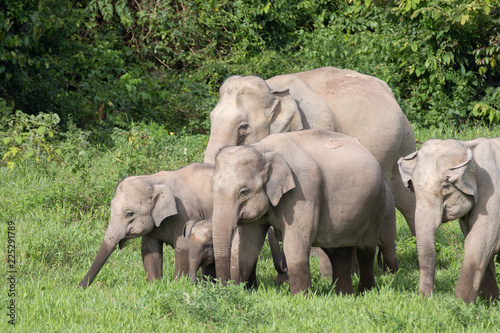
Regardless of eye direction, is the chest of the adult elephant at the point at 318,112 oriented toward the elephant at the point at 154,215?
yes

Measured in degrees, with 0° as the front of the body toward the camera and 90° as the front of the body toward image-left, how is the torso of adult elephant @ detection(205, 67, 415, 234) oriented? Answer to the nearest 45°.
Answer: approximately 45°

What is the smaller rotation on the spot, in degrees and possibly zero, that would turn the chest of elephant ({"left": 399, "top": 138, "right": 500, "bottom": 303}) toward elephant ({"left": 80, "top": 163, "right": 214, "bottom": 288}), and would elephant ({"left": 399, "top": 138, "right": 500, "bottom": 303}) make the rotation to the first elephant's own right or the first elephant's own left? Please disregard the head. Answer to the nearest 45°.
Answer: approximately 45° to the first elephant's own right

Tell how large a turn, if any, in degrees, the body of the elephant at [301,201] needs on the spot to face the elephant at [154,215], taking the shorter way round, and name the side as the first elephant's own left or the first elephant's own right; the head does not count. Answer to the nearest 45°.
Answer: approximately 45° to the first elephant's own right

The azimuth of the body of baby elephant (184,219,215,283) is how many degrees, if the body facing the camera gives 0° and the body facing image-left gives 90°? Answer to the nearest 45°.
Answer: approximately 45°

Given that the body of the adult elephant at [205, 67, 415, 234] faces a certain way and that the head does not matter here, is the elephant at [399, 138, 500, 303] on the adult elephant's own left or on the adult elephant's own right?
on the adult elephant's own left

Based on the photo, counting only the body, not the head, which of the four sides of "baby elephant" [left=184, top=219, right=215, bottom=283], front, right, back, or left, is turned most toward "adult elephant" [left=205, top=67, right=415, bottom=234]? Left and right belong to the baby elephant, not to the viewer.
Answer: back

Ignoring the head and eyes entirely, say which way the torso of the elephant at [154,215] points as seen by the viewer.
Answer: to the viewer's left
